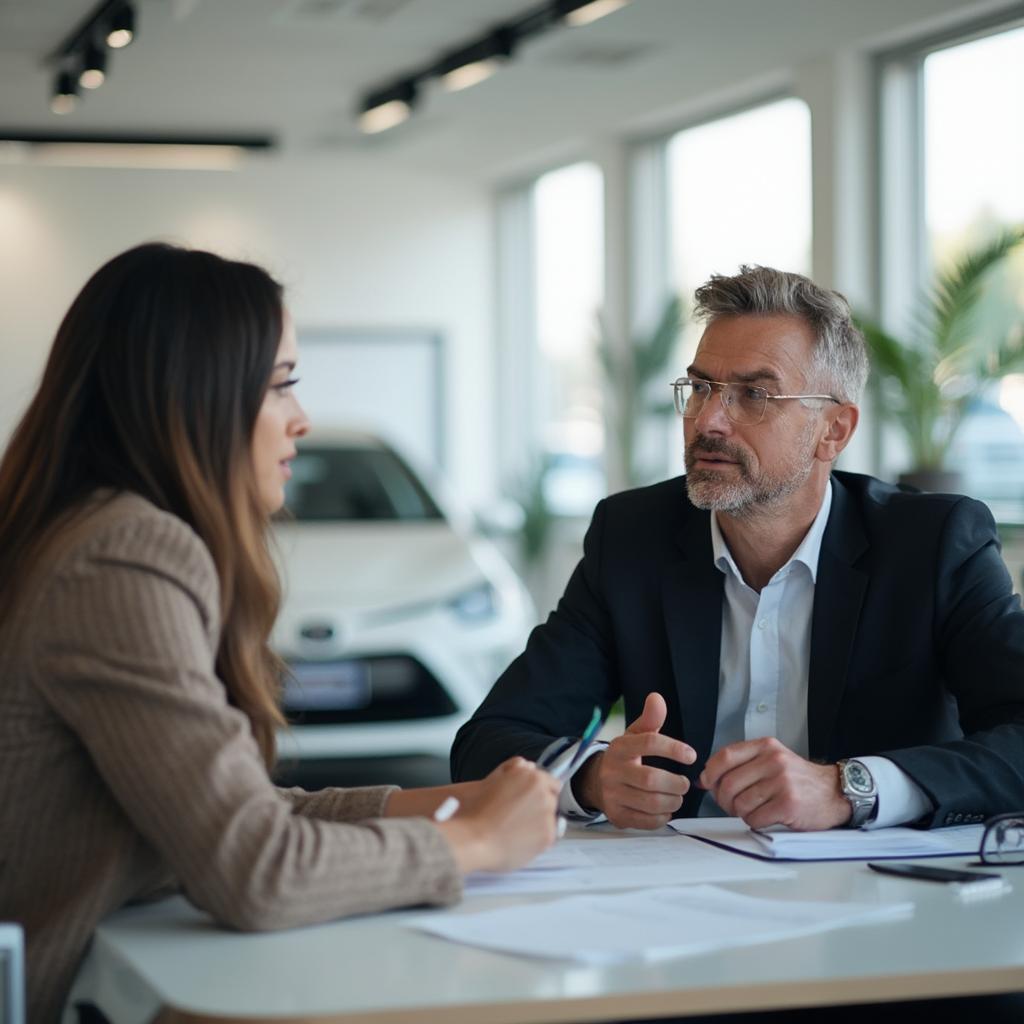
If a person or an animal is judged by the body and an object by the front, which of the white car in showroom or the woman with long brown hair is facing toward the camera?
the white car in showroom

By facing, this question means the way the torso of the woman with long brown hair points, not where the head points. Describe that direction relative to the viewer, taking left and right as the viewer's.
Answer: facing to the right of the viewer

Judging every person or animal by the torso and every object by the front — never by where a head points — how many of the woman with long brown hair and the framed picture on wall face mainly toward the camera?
1

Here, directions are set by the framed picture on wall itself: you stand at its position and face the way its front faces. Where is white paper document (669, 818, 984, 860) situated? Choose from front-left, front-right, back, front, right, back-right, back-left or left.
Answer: front

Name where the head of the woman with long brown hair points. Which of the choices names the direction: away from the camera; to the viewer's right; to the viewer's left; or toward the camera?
to the viewer's right

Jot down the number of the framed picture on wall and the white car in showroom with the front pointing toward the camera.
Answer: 2

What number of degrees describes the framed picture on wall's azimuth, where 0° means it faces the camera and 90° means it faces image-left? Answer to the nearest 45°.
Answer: approximately 0°

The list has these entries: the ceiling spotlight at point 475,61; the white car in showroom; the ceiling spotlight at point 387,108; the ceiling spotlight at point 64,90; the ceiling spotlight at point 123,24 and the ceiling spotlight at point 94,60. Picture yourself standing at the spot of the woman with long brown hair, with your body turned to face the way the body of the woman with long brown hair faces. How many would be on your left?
6

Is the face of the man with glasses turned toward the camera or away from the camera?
toward the camera

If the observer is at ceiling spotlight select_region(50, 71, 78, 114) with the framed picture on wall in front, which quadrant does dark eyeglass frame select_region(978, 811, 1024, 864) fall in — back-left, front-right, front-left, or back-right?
back-right

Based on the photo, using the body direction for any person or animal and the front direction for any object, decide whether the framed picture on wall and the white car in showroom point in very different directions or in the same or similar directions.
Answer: same or similar directions

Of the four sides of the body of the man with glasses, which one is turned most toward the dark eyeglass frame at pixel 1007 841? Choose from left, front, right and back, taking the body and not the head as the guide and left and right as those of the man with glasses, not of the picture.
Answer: left

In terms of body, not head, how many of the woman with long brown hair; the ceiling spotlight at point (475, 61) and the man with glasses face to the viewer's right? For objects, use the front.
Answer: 1
